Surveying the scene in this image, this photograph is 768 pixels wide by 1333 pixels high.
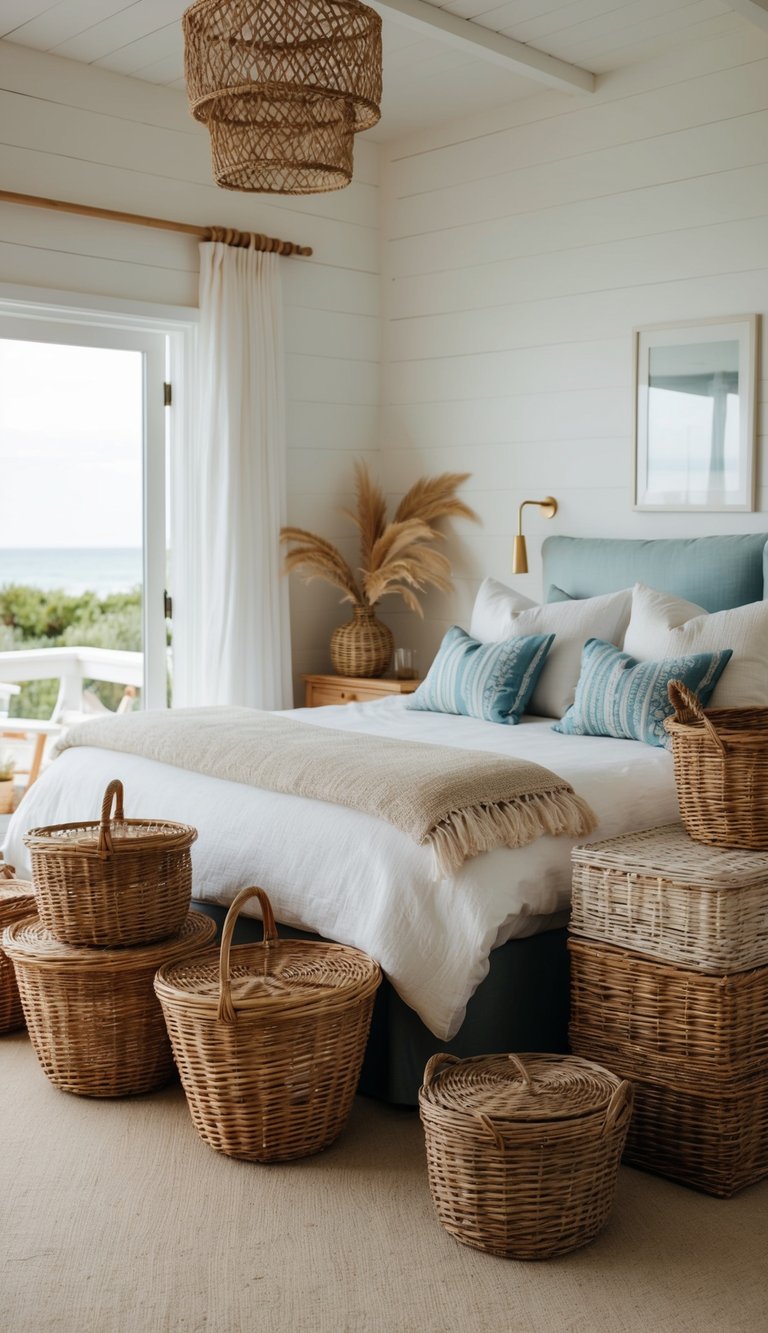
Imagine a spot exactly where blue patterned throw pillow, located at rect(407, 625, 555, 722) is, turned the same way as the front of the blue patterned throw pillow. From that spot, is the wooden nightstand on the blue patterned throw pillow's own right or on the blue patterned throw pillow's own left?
on the blue patterned throw pillow's own right

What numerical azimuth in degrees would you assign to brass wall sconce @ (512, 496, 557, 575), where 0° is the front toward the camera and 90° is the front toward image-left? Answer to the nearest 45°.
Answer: approximately 45°

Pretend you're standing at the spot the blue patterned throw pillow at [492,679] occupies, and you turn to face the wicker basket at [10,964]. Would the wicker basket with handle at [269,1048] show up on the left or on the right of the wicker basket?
left
